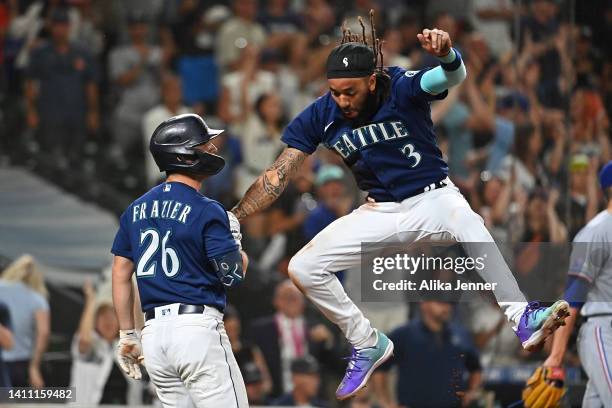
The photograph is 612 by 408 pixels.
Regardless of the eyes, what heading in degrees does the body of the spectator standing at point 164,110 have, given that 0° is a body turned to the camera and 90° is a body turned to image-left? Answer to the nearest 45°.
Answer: approximately 0°

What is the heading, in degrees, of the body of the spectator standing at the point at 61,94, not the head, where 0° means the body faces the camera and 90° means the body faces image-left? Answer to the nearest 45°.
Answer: approximately 0°

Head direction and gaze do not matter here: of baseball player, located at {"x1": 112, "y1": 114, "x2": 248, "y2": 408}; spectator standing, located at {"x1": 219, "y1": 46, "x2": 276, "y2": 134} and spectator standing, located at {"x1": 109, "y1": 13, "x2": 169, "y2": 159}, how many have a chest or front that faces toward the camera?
2

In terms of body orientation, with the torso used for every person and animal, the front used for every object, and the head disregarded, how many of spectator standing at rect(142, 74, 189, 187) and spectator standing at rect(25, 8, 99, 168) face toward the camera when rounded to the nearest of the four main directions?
2

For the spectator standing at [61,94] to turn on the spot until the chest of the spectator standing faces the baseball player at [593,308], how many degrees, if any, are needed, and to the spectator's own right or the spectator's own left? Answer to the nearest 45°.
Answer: approximately 45° to the spectator's own left

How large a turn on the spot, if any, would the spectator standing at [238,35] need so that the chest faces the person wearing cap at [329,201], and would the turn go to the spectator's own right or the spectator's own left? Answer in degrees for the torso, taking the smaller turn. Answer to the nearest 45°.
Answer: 0° — they already face them

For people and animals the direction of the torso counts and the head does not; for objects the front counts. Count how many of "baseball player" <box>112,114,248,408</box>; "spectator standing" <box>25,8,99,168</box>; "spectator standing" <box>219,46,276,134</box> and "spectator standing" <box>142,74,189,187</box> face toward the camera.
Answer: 3

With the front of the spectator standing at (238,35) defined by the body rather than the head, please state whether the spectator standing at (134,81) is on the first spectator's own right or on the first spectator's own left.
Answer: on the first spectator's own right
